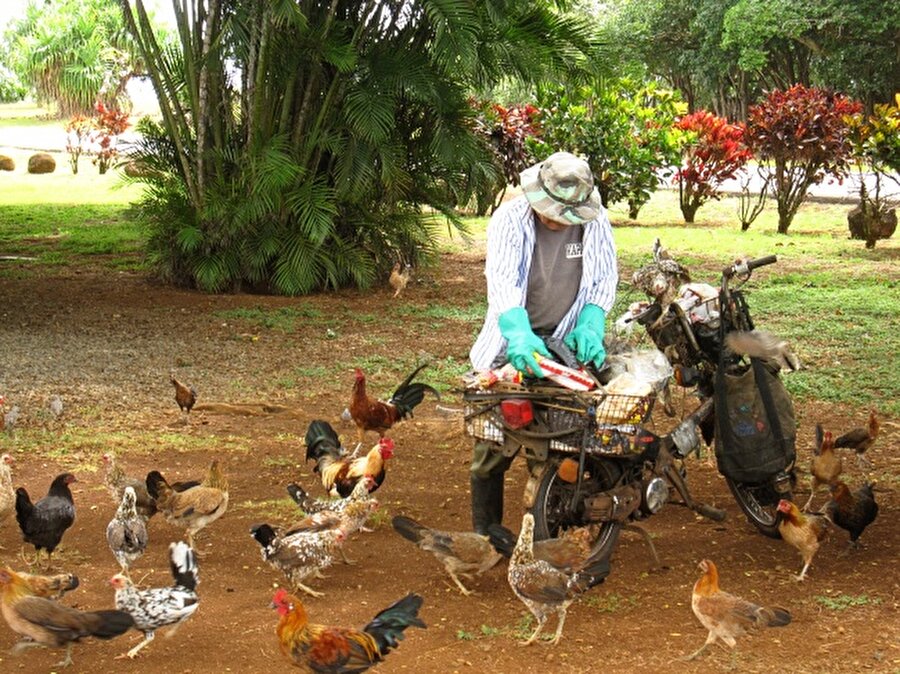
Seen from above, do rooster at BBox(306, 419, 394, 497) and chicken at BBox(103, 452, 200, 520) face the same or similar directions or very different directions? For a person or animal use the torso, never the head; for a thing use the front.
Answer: very different directions

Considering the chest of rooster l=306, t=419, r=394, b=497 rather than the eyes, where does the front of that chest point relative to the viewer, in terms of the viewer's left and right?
facing to the right of the viewer

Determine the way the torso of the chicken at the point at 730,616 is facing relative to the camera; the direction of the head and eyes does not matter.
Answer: to the viewer's left

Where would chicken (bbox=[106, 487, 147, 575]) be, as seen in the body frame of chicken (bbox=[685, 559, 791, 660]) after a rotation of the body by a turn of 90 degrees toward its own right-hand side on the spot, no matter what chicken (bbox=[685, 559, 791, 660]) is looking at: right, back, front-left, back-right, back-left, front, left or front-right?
left

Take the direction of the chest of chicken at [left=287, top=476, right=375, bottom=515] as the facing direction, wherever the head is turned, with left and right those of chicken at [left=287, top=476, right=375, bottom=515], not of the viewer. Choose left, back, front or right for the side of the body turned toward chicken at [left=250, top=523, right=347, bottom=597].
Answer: right

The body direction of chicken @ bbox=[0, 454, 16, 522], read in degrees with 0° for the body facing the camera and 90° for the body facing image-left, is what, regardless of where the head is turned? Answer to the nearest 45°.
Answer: approximately 270°

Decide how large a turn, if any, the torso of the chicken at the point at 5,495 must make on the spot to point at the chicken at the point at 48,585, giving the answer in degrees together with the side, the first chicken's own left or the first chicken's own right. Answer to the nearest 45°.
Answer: approximately 90° to the first chicken's own right

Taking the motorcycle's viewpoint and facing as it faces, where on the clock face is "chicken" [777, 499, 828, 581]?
The chicken is roughly at 1 o'clock from the motorcycle.

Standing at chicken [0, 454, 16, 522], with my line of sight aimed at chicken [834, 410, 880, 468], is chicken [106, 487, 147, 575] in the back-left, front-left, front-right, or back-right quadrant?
front-right

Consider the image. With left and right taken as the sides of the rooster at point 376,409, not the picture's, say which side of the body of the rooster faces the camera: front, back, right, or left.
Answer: left

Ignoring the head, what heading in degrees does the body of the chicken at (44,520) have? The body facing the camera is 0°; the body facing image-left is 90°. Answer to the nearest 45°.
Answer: approximately 270°
